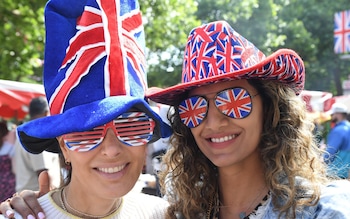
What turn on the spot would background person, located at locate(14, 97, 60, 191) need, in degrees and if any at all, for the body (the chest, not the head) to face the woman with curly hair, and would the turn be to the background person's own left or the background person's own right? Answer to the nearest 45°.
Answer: approximately 135° to the background person's own right

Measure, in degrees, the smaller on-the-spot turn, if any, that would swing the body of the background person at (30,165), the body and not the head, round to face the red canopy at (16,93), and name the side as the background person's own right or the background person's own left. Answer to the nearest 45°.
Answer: approximately 45° to the background person's own left

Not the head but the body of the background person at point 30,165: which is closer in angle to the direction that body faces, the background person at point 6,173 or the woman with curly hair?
the background person

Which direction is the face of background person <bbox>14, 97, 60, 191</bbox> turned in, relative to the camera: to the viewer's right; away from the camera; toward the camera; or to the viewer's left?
away from the camera
